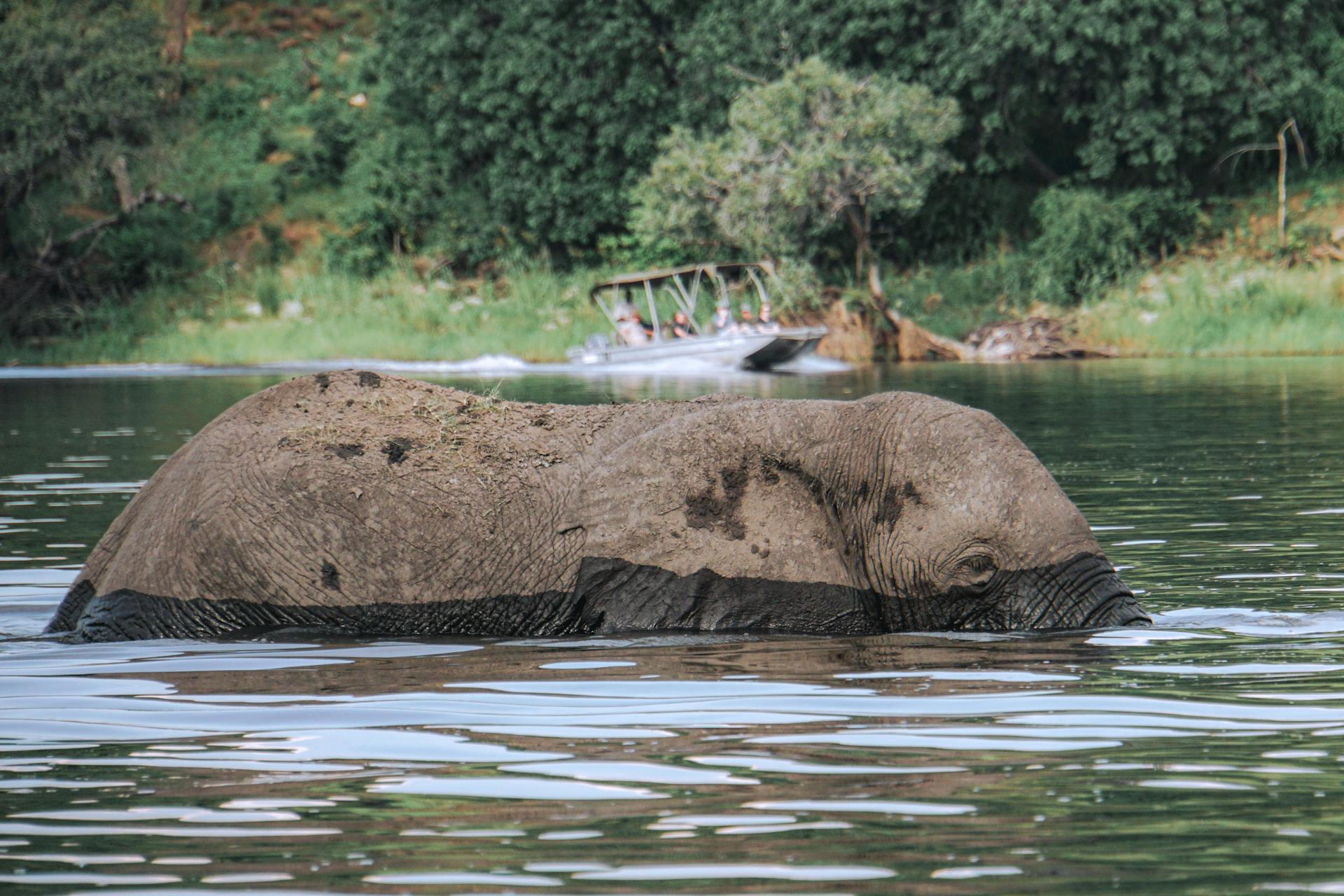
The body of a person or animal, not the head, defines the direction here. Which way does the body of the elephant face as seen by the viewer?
to the viewer's right

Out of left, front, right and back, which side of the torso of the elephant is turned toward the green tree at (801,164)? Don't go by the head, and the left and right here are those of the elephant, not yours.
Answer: left

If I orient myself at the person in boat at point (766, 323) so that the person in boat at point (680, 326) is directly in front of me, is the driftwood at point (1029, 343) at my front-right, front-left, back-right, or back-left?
back-right

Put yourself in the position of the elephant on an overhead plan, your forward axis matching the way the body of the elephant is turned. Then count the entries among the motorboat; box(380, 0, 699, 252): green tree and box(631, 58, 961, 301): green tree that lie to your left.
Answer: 3

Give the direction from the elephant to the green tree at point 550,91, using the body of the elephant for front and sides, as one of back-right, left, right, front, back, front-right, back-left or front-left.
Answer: left

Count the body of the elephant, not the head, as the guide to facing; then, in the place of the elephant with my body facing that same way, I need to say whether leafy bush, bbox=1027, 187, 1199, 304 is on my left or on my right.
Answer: on my left

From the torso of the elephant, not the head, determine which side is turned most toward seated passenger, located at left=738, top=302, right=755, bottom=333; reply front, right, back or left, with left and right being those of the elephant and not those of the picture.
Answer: left
